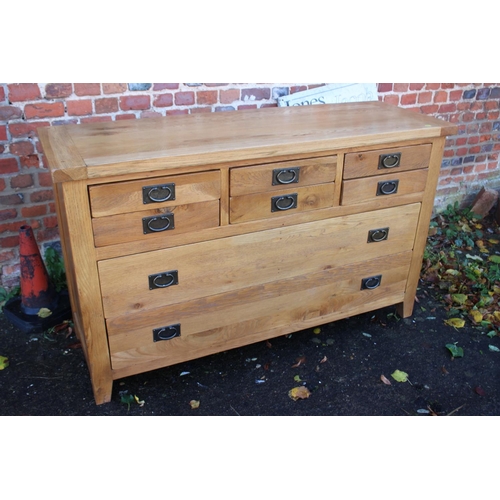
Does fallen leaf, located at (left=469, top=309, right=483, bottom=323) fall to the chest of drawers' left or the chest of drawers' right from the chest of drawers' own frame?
on its left

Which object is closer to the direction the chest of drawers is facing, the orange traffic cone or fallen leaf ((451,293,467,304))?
the fallen leaf

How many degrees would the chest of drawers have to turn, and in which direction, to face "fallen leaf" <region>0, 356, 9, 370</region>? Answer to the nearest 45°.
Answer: approximately 135° to its right

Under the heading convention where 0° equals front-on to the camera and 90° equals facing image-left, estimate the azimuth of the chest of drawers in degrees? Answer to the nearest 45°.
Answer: approximately 315°

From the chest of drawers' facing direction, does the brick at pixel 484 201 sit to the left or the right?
on its left

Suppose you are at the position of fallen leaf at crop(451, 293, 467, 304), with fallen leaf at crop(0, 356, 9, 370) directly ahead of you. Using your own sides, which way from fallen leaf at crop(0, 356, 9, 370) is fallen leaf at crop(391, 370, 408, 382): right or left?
left

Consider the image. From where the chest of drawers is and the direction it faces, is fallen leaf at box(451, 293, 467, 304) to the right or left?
on its left

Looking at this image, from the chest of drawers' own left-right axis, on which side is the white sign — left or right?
on its left

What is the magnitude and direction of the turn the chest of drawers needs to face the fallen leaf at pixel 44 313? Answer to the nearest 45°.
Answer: approximately 135° to its right

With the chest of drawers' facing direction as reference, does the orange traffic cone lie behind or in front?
behind
